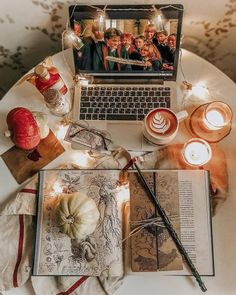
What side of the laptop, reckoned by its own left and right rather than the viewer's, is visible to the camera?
front
